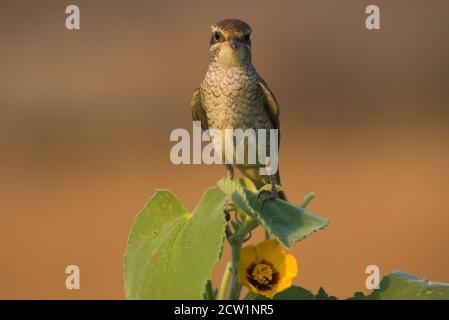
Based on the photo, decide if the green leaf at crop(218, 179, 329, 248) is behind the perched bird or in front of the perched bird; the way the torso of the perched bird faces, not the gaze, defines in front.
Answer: in front

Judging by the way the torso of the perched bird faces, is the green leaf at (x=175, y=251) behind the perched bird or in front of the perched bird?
in front

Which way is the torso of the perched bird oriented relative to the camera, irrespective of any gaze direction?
toward the camera

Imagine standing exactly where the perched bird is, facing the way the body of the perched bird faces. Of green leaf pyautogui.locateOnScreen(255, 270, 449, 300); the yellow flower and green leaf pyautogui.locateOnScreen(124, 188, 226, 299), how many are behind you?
0

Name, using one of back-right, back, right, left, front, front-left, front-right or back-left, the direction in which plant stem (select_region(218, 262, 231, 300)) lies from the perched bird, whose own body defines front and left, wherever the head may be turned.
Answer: front
